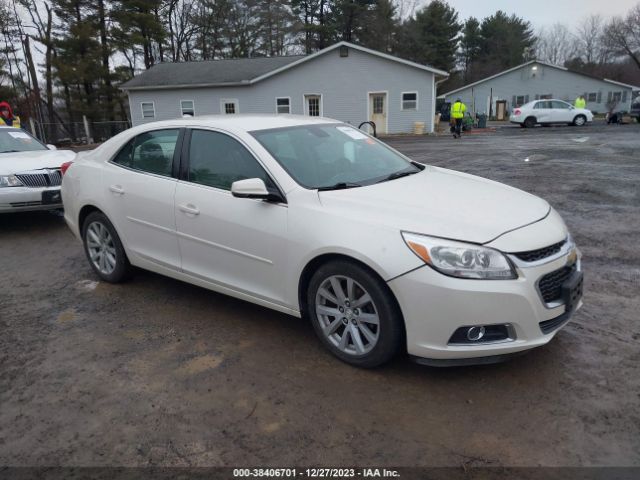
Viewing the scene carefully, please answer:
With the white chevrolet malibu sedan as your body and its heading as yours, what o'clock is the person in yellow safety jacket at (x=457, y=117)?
The person in yellow safety jacket is roughly at 8 o'clock from the white chevrolet malibu sedan.

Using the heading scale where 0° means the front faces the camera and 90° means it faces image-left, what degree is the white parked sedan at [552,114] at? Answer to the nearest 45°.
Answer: approximately 270°

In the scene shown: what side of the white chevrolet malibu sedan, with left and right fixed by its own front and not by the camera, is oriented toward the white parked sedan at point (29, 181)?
back

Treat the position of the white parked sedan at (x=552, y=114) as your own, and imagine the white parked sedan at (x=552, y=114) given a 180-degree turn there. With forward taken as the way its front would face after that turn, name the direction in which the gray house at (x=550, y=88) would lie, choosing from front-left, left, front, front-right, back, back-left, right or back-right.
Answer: right

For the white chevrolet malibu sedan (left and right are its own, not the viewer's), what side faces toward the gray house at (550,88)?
left

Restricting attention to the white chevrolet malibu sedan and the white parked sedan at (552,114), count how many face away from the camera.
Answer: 0

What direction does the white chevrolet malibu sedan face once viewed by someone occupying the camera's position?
facing the viewer and to the right of the viewer

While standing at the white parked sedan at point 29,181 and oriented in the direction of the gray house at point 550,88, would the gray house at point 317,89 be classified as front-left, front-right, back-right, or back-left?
front-left

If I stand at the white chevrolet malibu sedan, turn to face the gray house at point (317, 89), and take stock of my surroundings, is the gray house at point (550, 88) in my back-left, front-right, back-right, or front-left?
front-right

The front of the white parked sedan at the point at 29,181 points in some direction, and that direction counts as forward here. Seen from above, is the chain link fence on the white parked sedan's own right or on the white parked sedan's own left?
on the white parked sedan's own left

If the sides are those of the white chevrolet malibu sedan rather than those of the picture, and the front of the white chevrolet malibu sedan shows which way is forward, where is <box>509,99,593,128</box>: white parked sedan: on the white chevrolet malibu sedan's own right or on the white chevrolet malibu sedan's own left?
on the white chevrolet malibu sedan's own left

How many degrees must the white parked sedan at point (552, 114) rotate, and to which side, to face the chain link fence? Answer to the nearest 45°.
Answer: approximately 180°
